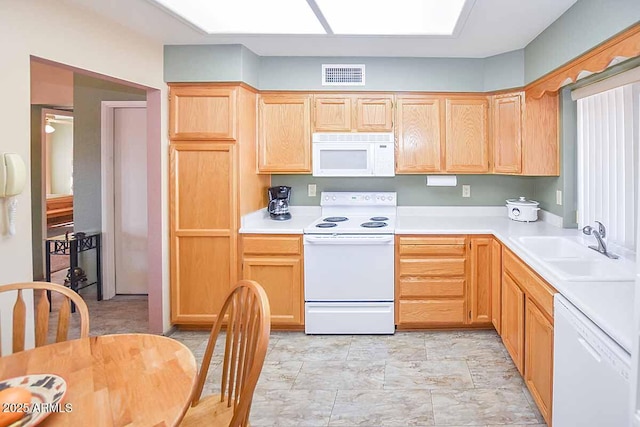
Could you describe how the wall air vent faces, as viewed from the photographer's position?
facing the viewer

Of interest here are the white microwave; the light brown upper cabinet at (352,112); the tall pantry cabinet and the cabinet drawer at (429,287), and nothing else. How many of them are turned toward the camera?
4

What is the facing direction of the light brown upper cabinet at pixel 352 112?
toward the camera

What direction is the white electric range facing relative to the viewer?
toward the camera

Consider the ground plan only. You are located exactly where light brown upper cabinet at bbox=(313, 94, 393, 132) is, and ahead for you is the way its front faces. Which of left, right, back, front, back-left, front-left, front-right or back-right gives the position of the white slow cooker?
left
